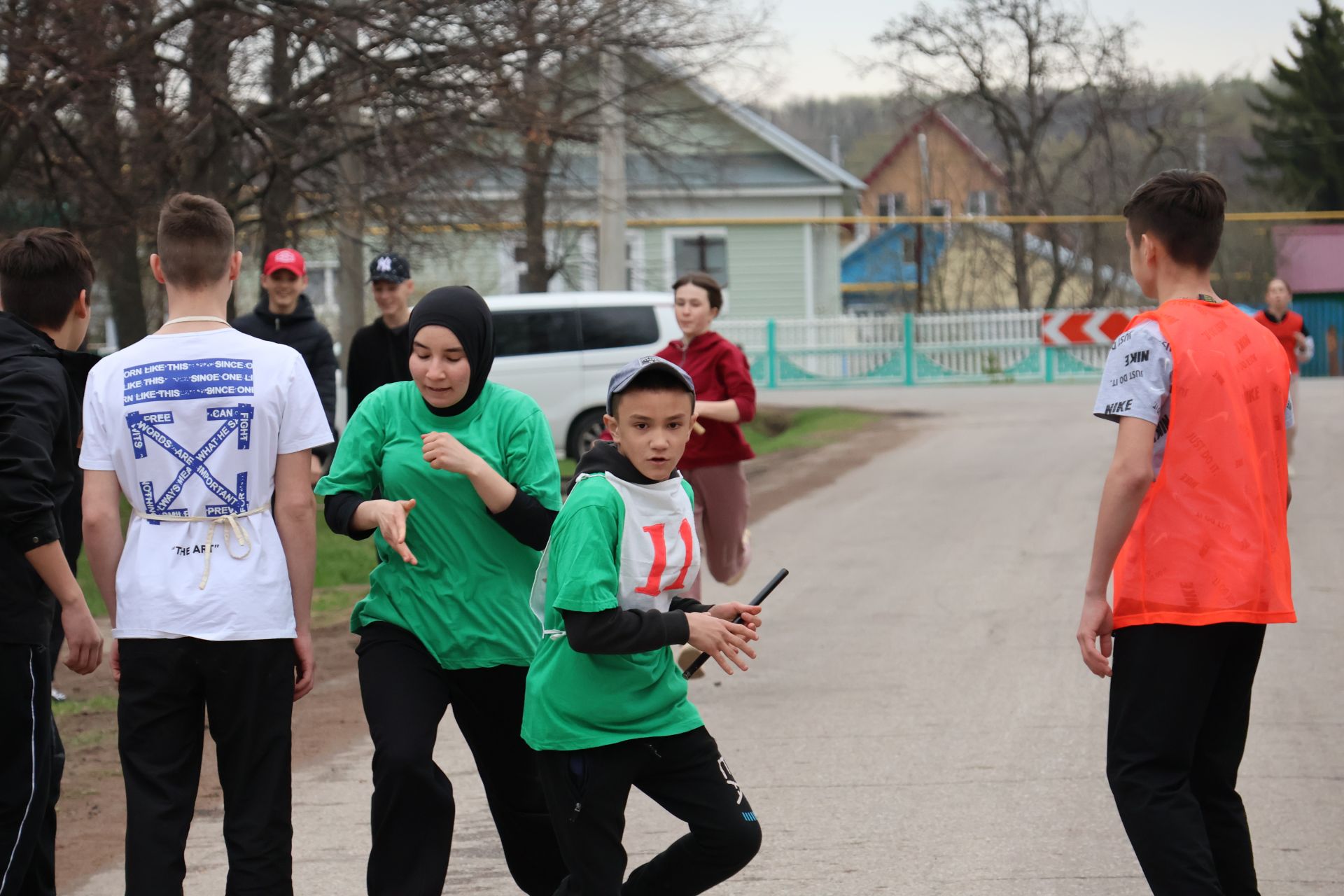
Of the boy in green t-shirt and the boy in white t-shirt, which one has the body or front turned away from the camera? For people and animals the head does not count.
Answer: the boy in white t-shirt

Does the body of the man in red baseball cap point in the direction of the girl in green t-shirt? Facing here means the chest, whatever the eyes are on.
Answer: yes

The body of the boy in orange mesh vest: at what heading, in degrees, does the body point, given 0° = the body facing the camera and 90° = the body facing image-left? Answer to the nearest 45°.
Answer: approximately 135°

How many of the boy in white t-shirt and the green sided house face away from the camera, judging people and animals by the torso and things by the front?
1

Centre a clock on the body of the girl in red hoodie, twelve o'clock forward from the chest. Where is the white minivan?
The white minivan is roughly at 4 o'clock from the girl in red hoodie.

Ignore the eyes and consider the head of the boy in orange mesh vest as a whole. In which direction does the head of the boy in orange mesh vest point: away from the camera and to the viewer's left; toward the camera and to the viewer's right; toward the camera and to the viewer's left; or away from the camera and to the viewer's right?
away from the camera and to the viewer's left

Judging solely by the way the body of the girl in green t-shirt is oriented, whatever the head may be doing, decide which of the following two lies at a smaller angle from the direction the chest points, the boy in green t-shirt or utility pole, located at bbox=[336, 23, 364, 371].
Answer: the boy in green t-shirt

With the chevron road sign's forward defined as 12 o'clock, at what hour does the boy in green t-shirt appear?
The boy in green t-shirt is roughly at 12 o'clock from the chevron road sign.

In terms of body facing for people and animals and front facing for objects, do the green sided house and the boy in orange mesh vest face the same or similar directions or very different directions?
very different directions

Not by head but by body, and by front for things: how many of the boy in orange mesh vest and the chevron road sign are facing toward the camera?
1

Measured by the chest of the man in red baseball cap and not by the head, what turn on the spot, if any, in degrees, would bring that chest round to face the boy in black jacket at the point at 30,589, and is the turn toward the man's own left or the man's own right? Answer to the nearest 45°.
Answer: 0° — they already face them

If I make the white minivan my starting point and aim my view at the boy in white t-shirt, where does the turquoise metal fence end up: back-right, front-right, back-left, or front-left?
back-left

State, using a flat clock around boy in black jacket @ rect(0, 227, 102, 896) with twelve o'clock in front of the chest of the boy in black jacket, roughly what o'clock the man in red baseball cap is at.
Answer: The man in red baseball cap is roughly at 11 o'clock from the boy in black jacket.
